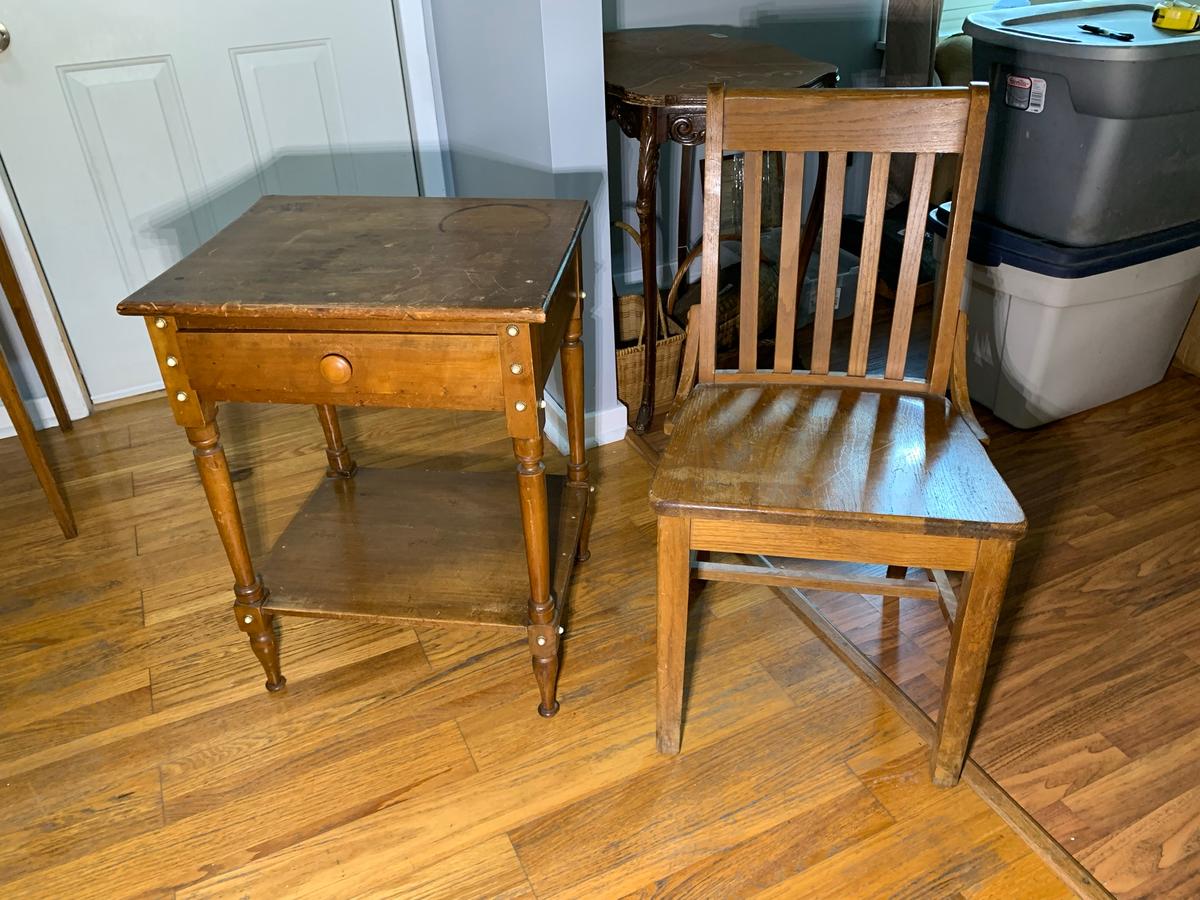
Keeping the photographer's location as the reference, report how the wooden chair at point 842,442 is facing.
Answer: facing the viewer

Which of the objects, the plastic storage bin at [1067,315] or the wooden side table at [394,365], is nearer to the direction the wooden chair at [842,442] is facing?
the wooden side table

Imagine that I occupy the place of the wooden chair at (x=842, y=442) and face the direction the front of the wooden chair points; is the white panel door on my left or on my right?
on my right

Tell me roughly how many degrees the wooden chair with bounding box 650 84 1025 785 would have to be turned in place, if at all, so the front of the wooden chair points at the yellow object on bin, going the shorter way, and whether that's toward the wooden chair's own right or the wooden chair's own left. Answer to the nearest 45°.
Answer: approximately 135° to the wooden chair's own left

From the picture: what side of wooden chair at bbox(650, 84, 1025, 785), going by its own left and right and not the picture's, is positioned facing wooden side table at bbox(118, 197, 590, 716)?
right

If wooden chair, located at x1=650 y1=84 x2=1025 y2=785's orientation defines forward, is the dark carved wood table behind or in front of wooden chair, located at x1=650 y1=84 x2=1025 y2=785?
behind

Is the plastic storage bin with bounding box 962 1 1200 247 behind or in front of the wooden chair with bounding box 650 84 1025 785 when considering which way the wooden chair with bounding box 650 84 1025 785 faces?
behind

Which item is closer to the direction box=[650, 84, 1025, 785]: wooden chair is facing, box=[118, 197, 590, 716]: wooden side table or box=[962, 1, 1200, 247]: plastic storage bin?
the wooden side table

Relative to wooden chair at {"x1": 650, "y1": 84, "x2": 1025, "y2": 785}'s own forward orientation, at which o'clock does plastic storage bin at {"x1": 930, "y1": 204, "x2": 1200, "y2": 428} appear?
The plastic storage bin is roughly at 7 o'clock from the wooden chair.

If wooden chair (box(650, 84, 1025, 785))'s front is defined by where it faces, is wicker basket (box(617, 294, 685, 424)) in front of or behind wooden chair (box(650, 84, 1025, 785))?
behind
